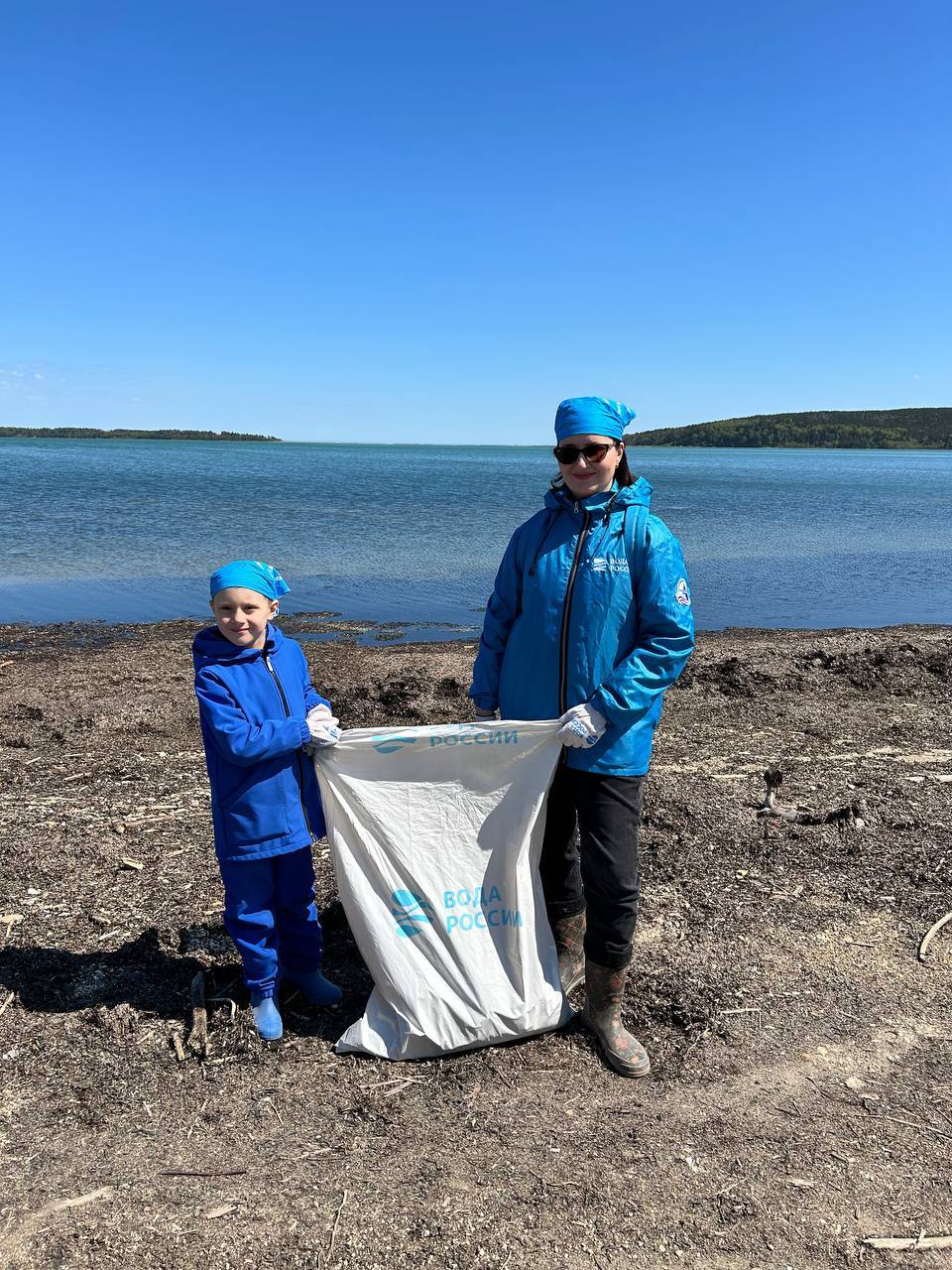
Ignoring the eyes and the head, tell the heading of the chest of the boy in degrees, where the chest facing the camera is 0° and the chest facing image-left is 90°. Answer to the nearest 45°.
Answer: approximately 315°

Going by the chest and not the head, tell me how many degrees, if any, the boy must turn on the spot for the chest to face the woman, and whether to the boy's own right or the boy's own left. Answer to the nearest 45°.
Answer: approximately 45° to the boy's own left

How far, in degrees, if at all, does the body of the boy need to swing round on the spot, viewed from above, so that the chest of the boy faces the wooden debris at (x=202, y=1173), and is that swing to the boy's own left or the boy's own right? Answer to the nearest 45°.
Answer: approximately 45° to the boy's own right

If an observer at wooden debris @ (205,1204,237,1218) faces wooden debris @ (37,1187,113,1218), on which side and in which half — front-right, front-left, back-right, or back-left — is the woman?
back-right

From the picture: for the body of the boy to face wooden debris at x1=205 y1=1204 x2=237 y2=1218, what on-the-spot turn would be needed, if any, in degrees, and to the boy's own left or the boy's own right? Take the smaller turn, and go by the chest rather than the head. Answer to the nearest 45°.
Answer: approximately 45° to the boy's own right

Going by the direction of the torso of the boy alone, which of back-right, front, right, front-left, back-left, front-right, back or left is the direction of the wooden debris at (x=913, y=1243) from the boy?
front
